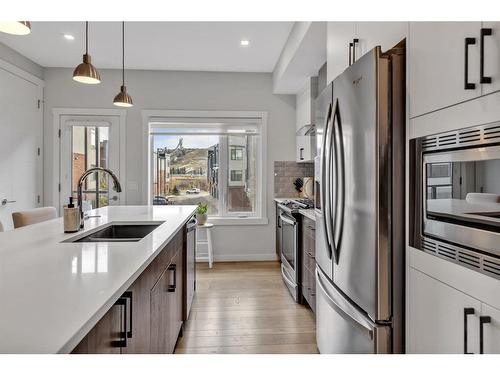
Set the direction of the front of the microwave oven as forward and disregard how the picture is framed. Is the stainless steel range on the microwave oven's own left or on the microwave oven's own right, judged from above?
on the microwave oven's own right

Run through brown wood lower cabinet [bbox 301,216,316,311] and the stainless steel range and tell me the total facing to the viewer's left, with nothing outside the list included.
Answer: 2

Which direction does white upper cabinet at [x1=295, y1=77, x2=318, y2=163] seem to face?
to the viewer's left

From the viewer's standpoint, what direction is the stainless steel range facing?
to the viewer's left

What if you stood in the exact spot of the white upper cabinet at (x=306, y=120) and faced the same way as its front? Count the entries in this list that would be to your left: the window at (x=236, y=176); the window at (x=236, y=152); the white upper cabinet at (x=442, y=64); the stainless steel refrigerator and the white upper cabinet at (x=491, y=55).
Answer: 3

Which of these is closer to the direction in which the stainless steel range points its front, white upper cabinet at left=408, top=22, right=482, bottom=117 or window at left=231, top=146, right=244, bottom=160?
the window

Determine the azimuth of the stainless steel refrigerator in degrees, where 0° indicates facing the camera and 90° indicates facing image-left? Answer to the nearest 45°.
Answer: approximately 45°

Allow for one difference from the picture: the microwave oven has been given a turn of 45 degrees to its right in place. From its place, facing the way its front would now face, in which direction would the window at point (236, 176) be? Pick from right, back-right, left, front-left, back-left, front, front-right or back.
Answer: front-right

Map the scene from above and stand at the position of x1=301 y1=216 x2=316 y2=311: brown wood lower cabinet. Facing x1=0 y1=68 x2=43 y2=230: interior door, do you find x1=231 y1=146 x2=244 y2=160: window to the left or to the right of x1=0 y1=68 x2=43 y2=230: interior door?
right
